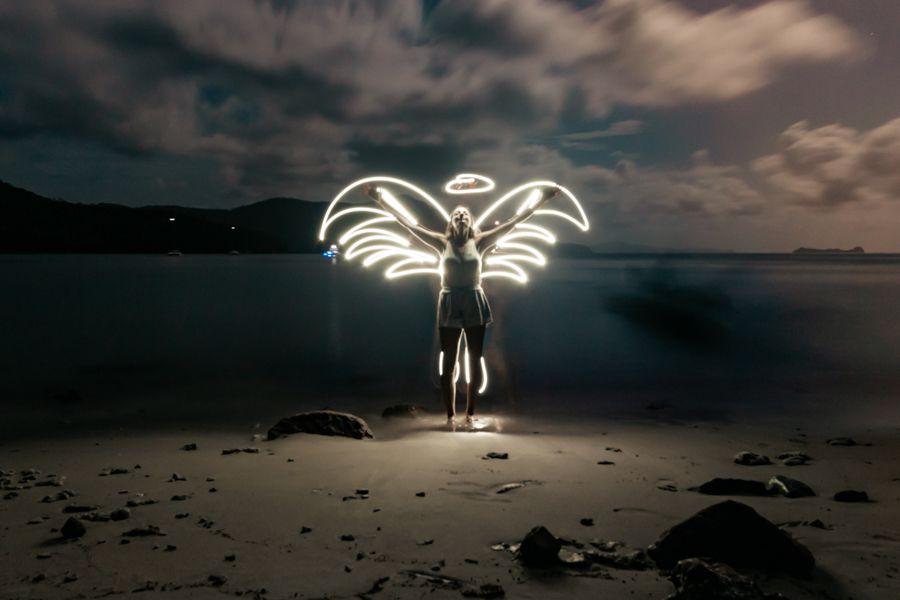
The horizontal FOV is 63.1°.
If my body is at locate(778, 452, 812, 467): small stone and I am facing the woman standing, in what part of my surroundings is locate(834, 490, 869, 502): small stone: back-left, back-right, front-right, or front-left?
back-left

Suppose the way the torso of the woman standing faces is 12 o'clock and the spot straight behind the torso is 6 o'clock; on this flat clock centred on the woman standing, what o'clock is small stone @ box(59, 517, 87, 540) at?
The small stone is roughly at 1 o'clock from the woman standing.

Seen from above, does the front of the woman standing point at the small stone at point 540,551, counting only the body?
yes

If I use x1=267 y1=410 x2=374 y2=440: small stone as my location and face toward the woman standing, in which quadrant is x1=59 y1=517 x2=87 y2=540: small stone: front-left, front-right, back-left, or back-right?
back-right

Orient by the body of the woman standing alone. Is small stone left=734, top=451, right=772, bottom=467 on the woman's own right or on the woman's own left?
on the woman's own left

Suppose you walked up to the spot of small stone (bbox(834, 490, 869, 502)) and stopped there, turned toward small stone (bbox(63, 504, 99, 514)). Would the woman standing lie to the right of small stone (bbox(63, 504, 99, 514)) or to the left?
right

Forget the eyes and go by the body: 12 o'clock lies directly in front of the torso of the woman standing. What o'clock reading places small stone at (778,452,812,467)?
The small stone is roughly at 10 o'clock from the woman standing.

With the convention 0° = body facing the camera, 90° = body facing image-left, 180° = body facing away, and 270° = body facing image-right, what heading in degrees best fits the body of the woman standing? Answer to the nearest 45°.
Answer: approximately 0°

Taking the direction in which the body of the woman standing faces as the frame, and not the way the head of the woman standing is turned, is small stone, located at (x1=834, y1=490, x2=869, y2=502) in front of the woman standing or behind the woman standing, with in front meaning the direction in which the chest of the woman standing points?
in front

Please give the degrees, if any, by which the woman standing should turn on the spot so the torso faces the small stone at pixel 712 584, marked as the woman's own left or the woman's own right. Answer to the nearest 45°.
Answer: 0° — they already face it

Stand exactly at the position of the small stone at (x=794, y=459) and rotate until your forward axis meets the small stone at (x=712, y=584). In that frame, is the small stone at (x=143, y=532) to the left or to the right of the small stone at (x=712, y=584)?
right
